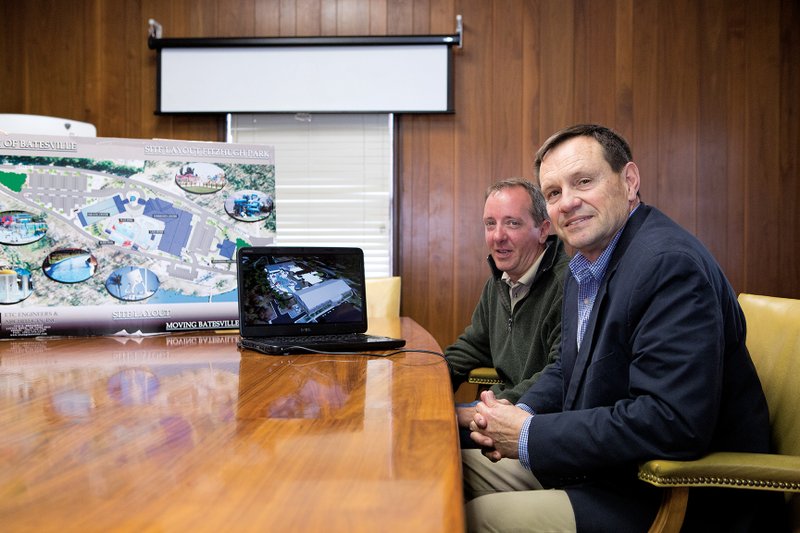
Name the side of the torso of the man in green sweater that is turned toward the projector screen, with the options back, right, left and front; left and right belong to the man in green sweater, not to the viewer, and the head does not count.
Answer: right

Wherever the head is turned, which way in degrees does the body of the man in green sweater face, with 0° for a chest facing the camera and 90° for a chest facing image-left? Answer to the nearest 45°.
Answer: approximately 45°

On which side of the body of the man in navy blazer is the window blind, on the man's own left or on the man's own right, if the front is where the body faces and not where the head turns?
on the man's own right

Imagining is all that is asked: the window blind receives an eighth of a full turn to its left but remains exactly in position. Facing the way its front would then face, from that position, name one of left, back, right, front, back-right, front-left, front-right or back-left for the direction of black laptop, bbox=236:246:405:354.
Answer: front-right

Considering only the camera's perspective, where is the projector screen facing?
facing the viewer

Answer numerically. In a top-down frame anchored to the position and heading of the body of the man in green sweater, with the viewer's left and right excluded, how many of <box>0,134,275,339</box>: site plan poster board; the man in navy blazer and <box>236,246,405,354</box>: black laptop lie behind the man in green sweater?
0

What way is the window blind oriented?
toward the camera

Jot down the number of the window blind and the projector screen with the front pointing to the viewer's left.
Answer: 0

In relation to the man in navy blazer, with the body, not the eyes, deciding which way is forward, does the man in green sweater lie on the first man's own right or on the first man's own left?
on the first man's own right

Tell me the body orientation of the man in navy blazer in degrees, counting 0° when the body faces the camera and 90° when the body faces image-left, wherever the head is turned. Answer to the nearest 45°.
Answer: approximately 90°

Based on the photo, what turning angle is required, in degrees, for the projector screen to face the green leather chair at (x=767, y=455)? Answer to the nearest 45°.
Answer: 0° — it already faces it
